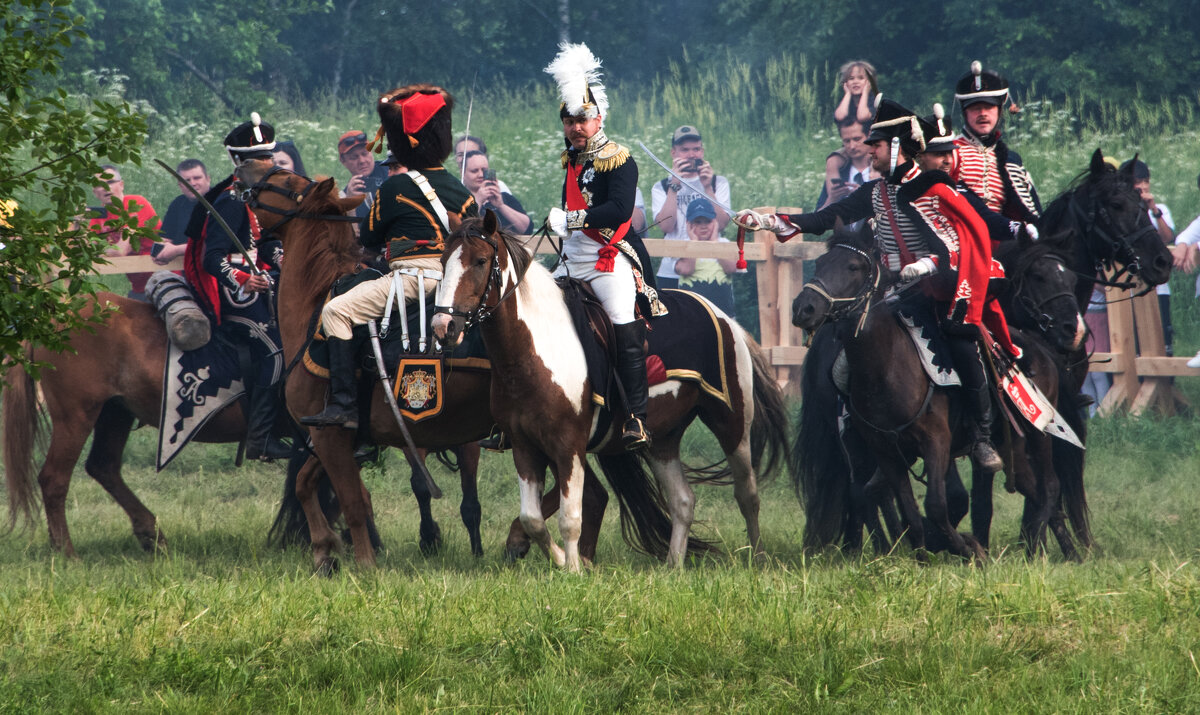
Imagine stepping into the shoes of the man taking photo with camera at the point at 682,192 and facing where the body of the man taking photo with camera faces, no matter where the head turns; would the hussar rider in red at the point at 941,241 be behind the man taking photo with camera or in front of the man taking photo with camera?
in front

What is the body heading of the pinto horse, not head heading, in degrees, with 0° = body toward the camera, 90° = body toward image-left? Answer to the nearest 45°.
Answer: approximately 45°

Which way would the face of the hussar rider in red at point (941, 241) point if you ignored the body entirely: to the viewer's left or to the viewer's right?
to the viewer's left

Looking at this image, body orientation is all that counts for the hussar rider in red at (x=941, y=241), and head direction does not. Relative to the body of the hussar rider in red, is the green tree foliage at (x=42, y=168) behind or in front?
in front

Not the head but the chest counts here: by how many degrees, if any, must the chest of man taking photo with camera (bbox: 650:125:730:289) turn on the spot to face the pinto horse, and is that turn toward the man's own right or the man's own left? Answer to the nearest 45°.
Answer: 0° — they already face it

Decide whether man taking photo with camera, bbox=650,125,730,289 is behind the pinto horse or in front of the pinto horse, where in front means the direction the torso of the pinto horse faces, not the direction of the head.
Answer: behind

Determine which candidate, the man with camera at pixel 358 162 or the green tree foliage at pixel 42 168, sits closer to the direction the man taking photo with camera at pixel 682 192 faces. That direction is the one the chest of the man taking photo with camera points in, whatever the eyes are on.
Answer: the green tree foliage

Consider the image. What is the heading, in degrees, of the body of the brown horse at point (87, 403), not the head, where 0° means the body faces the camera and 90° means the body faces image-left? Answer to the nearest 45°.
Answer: approximately 270°

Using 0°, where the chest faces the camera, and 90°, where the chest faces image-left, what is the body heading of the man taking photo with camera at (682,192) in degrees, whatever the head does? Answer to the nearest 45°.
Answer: approximately 0°

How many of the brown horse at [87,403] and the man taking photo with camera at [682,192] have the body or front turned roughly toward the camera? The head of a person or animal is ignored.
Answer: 1

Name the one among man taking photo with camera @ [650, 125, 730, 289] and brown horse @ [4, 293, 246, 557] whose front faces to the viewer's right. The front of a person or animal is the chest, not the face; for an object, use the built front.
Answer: the brown horse
